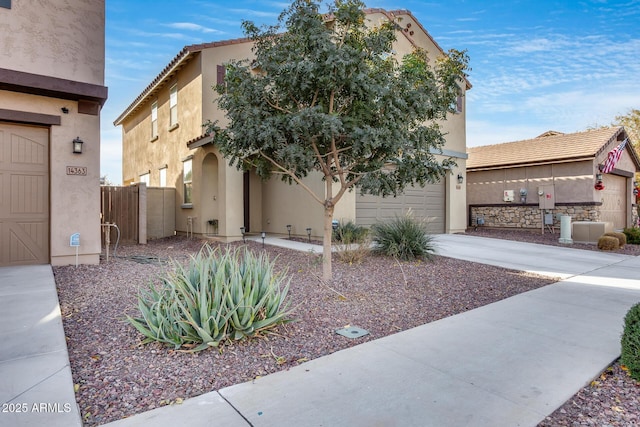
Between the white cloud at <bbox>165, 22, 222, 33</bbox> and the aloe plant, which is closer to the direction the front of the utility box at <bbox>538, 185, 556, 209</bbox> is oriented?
the aloe plant

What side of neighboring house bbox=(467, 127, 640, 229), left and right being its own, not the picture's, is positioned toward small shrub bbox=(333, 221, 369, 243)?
right

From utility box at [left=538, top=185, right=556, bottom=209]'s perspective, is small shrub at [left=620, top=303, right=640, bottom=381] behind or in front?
in front

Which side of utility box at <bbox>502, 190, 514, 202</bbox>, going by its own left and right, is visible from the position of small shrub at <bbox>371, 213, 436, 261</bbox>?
front

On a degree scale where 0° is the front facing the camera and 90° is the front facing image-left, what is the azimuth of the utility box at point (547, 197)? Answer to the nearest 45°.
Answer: approximately 0°

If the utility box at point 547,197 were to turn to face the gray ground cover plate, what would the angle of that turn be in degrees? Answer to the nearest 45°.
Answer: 0° — it already faces it

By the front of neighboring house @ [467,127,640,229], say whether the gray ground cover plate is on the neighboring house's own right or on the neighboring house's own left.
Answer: on the neighboring house's own right

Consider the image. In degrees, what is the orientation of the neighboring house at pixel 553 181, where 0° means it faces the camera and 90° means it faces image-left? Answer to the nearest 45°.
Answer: approximately 315°

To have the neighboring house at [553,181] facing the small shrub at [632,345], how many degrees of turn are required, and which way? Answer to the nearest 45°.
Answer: approximately 45° to its right

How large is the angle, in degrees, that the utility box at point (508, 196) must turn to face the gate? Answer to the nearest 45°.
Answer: approximately 45° to its right

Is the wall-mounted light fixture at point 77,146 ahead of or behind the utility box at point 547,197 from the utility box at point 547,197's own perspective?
ahead

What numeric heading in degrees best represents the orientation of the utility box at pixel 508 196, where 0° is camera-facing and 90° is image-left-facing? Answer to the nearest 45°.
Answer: approximately 0°

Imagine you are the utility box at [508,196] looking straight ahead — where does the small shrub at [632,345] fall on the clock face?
The small shrub is roughly at 12 o'clock from the utility box.

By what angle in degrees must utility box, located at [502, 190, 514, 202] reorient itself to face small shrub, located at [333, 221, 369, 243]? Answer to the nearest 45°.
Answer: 0° — it already faces it

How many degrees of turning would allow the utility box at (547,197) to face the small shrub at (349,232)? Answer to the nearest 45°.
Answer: approximately 45° to its right
